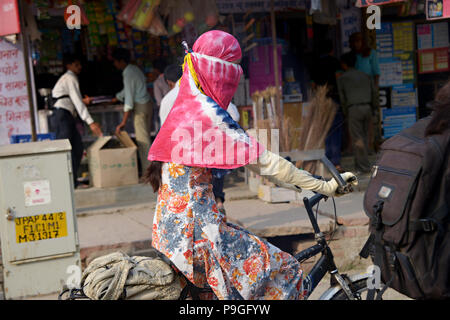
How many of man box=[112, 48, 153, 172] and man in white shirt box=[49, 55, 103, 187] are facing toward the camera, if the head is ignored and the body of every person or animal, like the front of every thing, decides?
0

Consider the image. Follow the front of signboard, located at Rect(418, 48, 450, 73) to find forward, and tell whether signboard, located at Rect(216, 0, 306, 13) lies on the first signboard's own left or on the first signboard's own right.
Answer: on the first signboard's own right

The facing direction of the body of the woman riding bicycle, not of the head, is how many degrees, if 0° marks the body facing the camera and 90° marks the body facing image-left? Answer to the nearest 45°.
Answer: approximately 270°

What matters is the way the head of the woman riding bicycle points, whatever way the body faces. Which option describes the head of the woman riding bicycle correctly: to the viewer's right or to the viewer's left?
to the viewer's right

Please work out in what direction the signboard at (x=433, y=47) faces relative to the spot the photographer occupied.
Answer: facing the viewer

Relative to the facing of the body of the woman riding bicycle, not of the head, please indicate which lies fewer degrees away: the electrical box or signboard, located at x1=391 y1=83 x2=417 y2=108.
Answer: the signboard

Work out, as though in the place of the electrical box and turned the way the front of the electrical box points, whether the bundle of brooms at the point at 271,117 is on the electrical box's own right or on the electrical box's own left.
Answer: on the electrical box's own left

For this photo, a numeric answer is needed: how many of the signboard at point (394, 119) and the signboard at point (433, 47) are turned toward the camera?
2

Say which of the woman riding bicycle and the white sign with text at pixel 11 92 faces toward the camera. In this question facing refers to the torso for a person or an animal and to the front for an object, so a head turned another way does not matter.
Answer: the white sign with text

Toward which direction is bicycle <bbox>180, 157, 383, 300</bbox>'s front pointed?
to the viewer's right

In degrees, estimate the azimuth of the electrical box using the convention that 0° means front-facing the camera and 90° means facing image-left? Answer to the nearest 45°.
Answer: approximately 0°

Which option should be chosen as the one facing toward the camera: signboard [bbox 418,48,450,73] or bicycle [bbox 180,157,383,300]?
the signboard
